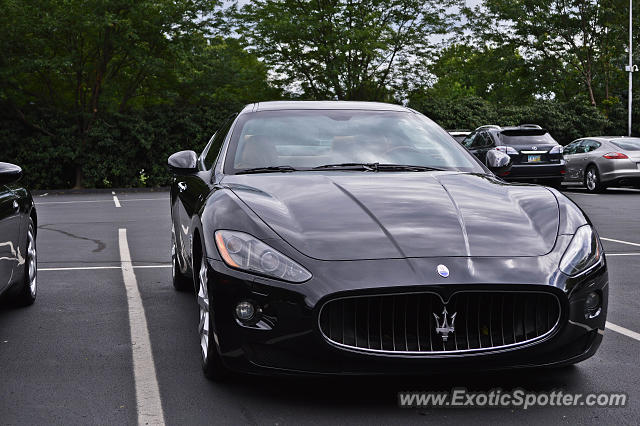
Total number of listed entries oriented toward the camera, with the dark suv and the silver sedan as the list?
0

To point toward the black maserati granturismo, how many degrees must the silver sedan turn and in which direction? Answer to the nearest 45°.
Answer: approximately 135° to its left

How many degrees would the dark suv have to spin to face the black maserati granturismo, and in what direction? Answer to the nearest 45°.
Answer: approximately 135° to its left

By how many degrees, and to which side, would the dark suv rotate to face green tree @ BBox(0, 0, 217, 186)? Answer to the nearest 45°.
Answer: approximately 45° to its left

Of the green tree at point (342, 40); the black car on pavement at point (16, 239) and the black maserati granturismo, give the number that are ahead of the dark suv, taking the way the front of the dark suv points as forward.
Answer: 1

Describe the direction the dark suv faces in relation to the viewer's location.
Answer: facing away from the viewer and to the left of the viewer

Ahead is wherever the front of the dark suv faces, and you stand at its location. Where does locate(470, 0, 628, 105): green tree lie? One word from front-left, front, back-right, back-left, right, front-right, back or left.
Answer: front-right

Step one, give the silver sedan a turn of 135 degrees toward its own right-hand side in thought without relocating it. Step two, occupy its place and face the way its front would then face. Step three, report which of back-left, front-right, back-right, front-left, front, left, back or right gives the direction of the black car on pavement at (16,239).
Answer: right

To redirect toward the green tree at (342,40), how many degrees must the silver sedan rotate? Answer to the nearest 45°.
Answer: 0° — it already faces it

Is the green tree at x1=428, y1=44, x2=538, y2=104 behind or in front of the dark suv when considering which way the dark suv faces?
in front

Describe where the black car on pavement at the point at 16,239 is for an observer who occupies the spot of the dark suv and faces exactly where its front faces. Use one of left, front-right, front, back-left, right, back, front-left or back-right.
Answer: back-left

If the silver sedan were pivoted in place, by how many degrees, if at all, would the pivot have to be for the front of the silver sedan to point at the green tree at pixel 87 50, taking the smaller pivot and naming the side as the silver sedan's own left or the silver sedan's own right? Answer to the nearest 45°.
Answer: approximately 45° to the silver sedan's own left

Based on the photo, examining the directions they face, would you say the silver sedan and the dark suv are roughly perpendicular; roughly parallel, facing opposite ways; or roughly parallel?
roughly parallel

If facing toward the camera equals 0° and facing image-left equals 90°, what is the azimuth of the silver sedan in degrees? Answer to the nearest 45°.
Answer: approximately 135°

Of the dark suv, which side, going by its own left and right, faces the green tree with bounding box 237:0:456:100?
front

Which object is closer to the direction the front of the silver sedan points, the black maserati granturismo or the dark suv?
the dark suv
